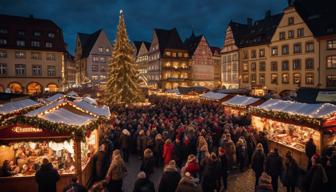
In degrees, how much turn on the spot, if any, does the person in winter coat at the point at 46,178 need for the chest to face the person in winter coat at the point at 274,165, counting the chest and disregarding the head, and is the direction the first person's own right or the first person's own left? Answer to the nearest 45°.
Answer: approximately 90° to the first person's own right

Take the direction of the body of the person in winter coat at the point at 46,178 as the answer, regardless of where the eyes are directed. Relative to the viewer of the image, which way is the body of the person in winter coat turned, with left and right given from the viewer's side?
facing away from the viewer

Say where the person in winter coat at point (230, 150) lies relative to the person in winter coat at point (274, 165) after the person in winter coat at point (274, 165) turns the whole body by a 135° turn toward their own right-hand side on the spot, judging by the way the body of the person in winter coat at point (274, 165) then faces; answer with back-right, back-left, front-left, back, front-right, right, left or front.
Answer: back

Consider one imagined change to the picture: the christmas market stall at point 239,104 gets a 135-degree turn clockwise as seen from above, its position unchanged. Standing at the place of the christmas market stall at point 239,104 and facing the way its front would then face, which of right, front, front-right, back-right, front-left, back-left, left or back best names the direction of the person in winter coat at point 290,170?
back

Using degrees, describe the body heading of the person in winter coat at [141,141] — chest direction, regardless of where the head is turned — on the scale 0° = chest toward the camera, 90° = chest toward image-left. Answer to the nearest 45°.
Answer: approximately 180°

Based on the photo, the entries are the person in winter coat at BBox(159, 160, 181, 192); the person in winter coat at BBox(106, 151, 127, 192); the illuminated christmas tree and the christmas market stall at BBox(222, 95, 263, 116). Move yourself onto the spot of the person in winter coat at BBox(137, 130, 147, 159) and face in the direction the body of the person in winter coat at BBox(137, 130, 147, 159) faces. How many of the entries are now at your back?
2

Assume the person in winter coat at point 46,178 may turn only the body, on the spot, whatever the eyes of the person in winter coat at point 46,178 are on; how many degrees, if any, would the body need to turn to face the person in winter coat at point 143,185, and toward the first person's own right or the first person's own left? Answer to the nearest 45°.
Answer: approximately 135° to the first person's own right

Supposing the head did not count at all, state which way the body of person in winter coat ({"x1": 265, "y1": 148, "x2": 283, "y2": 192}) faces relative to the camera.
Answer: away from the camera

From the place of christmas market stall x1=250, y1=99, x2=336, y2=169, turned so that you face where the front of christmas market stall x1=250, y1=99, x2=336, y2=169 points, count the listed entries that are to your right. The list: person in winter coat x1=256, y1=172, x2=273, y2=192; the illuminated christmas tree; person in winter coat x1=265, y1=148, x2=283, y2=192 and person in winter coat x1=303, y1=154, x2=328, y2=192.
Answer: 1

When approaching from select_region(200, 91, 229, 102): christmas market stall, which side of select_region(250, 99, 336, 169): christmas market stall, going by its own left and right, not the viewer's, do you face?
right
